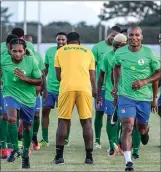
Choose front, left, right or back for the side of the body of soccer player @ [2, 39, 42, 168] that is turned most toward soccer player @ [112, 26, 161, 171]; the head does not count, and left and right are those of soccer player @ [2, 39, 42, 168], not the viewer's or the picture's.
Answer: left

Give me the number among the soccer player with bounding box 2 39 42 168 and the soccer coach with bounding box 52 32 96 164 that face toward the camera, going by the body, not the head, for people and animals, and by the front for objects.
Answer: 1

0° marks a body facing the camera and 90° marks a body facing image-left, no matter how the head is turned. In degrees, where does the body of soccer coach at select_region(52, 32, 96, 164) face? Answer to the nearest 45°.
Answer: approximately 180°

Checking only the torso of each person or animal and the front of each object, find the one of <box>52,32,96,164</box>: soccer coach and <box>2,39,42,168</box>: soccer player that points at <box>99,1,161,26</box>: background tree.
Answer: <box>52,32,96,164</box>: soccer coach

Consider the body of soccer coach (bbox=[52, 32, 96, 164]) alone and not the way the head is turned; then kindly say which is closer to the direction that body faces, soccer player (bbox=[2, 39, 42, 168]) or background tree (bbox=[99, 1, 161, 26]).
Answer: the background tree

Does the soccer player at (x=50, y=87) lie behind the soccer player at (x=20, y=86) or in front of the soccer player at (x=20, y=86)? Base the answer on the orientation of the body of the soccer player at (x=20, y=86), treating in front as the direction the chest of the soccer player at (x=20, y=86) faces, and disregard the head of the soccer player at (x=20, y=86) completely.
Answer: behind

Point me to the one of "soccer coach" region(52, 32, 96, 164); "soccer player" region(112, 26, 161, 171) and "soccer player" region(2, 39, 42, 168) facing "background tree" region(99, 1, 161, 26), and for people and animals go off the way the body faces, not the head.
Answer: "soccer coach" region(52, 32, 96, 164)

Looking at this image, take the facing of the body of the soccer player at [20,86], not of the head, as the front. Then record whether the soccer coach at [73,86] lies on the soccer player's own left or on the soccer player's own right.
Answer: on the soccer player's own left
